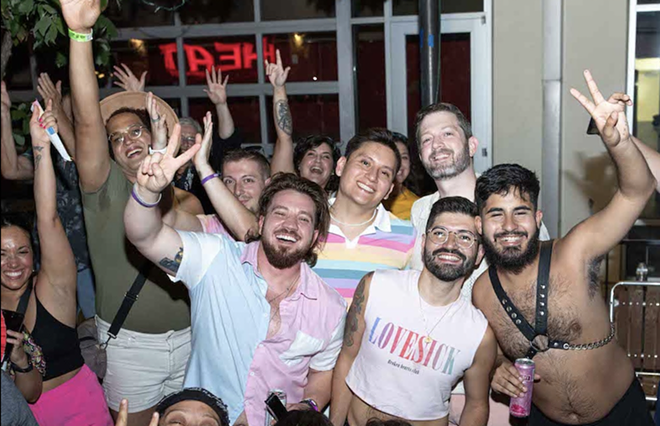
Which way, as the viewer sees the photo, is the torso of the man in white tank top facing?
toward the camera

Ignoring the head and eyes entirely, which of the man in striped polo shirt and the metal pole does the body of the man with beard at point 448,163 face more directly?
the man in striped polo shirt

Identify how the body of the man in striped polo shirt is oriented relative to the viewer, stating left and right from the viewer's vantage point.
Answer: facing the viewer

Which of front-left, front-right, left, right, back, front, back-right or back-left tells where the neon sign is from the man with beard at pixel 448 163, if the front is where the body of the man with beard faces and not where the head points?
right

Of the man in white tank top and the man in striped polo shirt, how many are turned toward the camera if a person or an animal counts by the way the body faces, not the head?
2

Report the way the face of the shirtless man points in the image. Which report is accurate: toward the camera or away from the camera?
toward the camera

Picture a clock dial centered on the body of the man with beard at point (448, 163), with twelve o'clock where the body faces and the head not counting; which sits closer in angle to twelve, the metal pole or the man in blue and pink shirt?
the man in blue and pink shirt

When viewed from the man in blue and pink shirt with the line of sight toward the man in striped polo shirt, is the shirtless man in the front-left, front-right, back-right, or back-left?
front-right

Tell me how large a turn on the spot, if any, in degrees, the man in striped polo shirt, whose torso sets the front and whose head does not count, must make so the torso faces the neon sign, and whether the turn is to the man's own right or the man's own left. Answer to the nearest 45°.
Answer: approximately 180°

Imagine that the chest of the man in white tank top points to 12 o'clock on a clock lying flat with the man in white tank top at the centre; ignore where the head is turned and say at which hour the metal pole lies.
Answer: The metal pole is roughly at 6 o'clock from the man in white tank top.

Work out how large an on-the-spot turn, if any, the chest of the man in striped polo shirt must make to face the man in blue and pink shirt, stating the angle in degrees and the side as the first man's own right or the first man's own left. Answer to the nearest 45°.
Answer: approximately 45° to the first man's own right

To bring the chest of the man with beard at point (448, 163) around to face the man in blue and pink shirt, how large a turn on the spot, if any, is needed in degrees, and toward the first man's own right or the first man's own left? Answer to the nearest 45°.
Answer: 0° — they already face them
